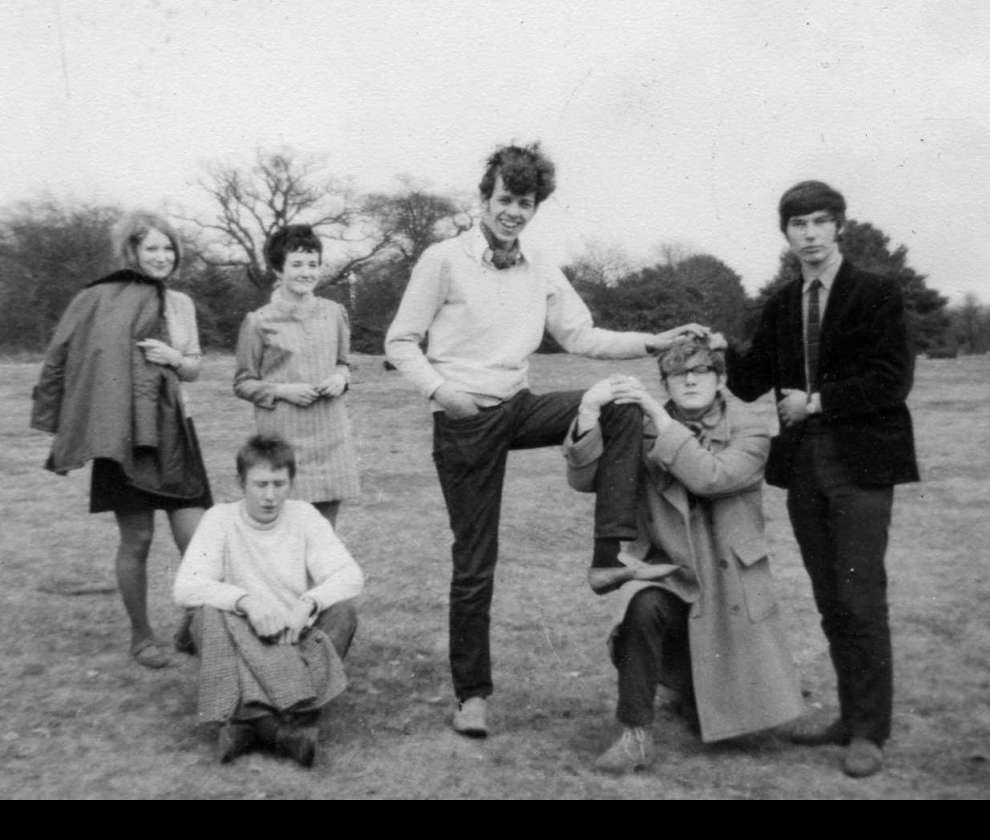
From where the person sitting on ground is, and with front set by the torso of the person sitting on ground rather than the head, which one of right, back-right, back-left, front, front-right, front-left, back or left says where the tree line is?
back

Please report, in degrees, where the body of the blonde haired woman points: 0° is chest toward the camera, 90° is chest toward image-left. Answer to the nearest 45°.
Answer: approximately 315°

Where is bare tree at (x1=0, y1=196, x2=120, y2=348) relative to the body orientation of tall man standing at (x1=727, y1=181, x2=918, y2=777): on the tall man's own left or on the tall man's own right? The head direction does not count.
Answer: on the tall man's own right

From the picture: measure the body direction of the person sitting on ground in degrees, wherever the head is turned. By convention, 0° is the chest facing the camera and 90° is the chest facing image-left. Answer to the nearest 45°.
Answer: approximately 0°

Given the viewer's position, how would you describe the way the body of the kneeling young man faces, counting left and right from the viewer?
facing the viewer and to the left of the viewer

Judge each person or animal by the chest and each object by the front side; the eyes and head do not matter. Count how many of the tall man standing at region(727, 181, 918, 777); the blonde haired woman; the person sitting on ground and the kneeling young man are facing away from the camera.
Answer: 0

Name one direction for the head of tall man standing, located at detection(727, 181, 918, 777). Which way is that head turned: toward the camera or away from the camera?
toward the camera

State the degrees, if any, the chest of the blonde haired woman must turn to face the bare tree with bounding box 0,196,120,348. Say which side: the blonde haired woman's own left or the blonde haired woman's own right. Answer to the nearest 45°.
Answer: approximately 135° to the blonde haired woman's own left

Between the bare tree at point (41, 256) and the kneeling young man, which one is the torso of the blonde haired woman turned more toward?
the kneeling young man

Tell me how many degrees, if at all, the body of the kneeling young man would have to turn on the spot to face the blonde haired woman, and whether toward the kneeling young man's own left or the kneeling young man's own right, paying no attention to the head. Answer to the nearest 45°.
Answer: approximately 45° to the kneeling young man's own right

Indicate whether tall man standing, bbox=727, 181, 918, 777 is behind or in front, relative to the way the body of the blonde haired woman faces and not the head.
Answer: in front

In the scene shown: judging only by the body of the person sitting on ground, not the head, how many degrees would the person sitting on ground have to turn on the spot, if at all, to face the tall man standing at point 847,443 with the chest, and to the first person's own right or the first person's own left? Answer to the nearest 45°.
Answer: approximately 90° to the first person's own left
